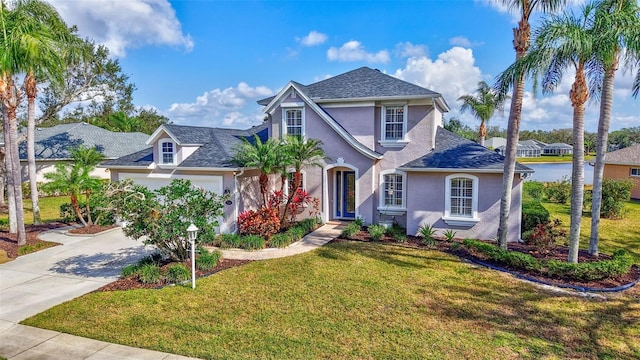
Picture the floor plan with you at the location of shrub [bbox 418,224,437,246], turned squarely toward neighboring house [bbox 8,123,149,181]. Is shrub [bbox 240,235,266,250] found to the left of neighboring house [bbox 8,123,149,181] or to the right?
left

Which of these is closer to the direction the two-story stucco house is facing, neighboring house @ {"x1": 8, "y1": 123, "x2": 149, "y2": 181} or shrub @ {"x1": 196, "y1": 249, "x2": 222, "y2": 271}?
the shrub

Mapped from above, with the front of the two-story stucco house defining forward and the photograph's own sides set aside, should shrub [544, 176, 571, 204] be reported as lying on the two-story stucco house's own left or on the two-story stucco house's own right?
on the two-story stucco house's own left

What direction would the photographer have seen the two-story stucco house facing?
facing the viewer

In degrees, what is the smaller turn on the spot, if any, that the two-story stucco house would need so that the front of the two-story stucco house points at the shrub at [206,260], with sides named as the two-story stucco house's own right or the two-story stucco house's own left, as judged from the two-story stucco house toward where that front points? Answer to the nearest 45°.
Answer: approximately 45° to the two-story stucco house's own right

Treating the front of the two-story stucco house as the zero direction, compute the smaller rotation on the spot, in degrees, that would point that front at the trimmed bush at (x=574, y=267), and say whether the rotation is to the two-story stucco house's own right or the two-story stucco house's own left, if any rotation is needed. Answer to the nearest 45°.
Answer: approximately 45° to the two-story stucco house's own left

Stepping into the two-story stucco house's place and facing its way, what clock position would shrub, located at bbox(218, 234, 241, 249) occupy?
The shrub is roughly at 2 o'clock from the two-story stucco house.

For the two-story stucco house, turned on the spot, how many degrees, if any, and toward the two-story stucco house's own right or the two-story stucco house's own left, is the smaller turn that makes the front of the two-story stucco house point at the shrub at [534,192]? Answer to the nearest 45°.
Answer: approximately 135° to the two-story stucco house's own left

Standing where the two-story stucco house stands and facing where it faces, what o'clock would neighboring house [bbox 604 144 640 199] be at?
The neighboring house is roughly at 8 o'clock from the two-story stucco house.

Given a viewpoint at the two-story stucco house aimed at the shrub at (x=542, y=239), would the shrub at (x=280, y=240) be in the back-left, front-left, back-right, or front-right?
back-right

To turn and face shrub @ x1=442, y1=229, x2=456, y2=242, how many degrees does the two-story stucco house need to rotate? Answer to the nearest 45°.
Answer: approximately 45° to its left

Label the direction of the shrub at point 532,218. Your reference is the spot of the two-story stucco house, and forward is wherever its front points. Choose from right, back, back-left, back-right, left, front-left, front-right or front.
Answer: left

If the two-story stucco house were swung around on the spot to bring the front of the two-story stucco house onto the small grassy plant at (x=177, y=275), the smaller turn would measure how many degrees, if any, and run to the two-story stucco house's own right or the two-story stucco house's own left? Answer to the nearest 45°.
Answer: approximately 45° to the two-story stucco house's own right

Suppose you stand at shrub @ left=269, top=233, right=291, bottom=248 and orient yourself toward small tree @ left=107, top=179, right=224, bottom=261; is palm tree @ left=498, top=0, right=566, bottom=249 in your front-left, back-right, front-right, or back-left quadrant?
back-left

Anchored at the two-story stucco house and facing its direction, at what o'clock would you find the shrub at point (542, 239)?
The shrub is roughly at 10 o'clock from the two-story stucco house.
